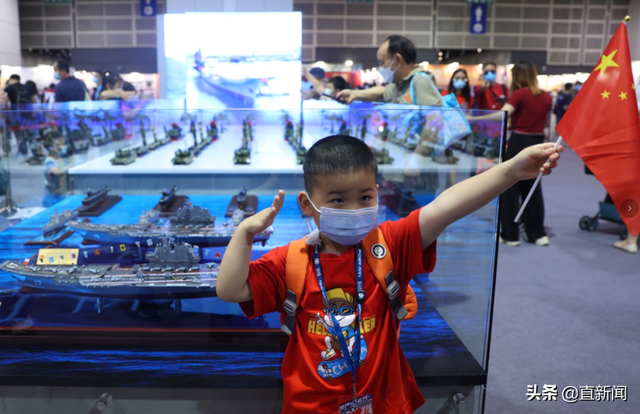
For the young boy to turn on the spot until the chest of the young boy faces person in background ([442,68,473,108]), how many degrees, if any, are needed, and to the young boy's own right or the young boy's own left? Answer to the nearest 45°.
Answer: approximately 180°

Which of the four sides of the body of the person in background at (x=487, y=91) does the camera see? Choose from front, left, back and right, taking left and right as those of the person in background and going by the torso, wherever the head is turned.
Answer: front

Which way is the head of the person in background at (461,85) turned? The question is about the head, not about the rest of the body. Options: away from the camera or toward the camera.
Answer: toward the camera

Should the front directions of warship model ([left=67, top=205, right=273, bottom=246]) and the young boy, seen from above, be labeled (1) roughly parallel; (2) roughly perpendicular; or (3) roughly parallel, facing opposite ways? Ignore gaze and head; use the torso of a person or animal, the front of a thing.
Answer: roughly perpendicular

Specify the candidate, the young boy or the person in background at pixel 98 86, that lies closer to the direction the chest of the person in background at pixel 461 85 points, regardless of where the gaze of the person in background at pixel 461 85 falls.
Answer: the young boy

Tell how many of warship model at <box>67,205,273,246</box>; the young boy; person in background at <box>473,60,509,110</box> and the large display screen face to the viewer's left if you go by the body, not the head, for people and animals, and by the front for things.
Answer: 1

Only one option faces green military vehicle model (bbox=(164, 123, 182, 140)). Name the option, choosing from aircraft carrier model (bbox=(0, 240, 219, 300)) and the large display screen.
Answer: the large display screen

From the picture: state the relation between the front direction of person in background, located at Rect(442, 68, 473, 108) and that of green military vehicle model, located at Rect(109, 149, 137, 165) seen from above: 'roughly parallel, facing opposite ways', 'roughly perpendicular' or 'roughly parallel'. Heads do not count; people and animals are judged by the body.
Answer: roughly parallel

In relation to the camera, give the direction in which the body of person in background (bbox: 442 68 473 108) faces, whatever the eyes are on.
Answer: toward the camera

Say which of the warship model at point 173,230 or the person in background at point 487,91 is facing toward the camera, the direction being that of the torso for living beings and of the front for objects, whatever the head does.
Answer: the person in background

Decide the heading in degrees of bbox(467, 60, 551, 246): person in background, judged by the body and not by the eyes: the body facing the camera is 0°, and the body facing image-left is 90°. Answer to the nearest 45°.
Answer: approximately 135°

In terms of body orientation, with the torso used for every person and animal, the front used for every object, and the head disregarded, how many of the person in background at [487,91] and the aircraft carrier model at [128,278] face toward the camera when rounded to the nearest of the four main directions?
1

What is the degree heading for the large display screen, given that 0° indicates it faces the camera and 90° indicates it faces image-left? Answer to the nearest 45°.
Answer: approximately 0°

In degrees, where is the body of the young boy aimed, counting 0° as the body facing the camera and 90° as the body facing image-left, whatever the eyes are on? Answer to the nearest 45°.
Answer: approximately 0°

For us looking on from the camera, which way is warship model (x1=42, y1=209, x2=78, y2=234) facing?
facing the viewer and to the left of the viewer
